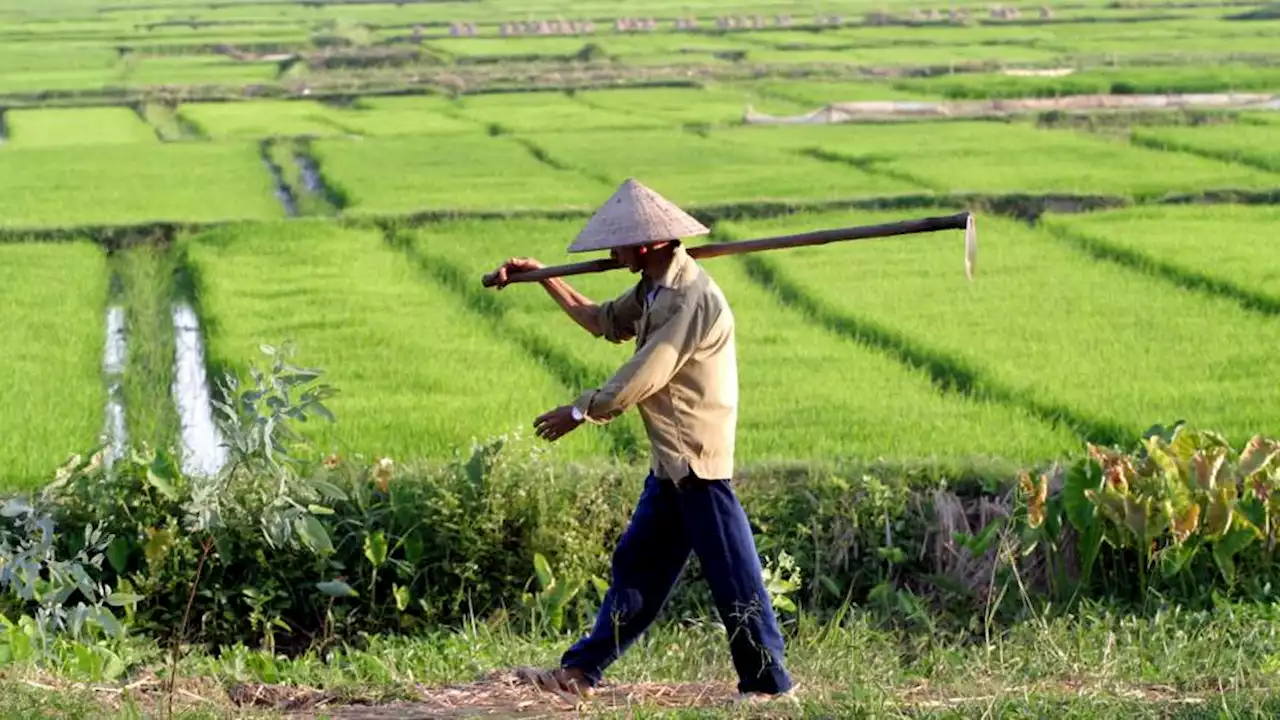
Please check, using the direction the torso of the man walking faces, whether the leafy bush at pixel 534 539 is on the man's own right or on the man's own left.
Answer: on the man's own right

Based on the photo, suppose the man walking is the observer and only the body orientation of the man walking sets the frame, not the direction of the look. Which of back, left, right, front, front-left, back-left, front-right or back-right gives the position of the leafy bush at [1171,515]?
back-right

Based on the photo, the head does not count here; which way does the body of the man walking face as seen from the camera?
to the viewer's left
